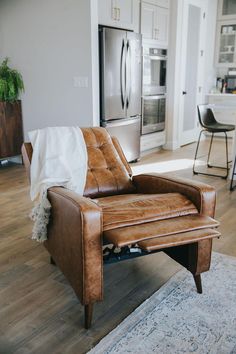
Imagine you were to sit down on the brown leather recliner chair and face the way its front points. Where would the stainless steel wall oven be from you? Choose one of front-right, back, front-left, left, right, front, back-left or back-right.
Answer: back-left

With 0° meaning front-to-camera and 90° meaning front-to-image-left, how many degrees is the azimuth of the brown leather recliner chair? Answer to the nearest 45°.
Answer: approximately 315°

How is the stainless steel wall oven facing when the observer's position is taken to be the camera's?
facing the viewer and to the right of the viewer

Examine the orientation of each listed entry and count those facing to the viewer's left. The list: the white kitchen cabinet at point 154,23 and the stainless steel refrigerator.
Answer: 0

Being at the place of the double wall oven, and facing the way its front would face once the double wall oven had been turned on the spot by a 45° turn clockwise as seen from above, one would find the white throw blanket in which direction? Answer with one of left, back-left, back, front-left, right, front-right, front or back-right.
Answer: front

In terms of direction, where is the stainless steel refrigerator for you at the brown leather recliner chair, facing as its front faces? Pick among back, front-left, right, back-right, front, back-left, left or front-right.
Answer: back-left

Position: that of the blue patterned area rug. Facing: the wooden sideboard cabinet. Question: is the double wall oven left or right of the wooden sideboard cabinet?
right

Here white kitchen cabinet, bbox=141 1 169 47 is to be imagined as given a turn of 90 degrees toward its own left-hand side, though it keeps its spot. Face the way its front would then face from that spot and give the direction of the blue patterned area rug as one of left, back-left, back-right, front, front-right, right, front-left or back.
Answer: back-right

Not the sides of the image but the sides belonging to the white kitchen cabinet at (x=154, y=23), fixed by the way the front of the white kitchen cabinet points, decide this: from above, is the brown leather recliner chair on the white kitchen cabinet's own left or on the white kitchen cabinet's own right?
on the white kitchen cabinet's own right

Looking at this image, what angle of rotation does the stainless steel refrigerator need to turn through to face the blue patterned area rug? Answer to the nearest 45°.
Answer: approximately 45° to its right

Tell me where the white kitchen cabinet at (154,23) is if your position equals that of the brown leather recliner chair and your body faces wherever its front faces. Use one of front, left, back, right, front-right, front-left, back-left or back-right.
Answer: back-left

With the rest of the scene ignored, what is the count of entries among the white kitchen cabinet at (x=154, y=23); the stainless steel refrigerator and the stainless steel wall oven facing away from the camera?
0

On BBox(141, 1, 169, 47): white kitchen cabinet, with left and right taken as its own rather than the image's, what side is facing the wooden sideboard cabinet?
right

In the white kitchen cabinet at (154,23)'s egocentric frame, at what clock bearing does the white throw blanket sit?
The white throw blanket is roughly at 2 o'clock from the white kitchen cabinet.
